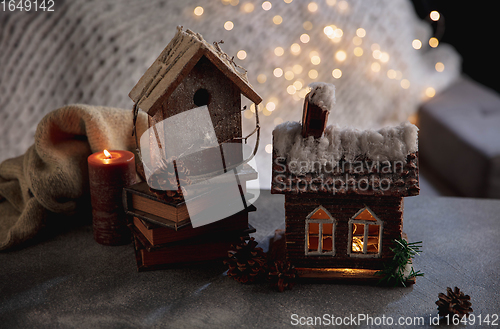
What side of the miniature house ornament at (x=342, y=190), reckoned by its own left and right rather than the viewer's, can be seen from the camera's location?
front

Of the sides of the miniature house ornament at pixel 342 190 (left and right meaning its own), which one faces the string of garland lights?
back

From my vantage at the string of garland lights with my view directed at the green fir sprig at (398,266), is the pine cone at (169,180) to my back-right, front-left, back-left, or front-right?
front-right

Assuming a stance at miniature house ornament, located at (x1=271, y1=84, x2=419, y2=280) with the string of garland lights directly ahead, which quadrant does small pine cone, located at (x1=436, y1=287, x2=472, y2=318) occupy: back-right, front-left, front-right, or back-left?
back-right

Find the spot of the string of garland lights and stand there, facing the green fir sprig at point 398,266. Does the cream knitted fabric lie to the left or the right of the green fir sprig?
right

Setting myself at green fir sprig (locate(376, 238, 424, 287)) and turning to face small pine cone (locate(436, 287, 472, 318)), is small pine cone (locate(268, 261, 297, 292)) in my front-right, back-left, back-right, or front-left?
back-right

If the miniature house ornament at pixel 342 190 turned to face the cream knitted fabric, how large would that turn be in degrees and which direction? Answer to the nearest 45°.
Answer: approximately 90° to its right
